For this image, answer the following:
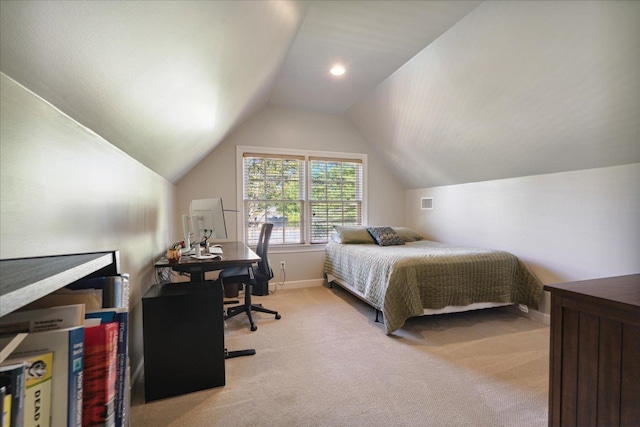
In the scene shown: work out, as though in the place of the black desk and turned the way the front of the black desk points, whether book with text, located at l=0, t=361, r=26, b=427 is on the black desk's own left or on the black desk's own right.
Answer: on the black desk's own right

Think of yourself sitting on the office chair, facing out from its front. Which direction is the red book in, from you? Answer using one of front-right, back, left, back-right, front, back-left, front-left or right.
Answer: left

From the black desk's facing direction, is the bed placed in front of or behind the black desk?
in front

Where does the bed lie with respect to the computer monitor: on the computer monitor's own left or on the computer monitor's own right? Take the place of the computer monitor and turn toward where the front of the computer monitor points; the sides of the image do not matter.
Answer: on the computer monitor's own right

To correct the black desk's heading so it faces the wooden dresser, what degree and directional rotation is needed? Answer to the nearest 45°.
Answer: approximately 45° to its right

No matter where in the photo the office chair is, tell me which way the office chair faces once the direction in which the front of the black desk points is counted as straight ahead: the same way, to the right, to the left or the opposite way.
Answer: the opposite way

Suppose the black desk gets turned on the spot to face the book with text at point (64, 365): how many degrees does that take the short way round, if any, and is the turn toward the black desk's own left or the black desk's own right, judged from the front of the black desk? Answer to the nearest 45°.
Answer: approximately 90° to the black desk's own right

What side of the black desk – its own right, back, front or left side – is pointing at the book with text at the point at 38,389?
right

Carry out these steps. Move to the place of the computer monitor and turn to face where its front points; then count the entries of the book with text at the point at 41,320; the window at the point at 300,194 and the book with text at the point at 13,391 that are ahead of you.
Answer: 1

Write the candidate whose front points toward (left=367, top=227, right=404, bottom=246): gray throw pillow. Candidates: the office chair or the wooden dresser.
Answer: the wooden dresser

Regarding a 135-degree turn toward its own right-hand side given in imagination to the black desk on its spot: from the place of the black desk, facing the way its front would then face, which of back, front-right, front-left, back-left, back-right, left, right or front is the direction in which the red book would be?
front-left

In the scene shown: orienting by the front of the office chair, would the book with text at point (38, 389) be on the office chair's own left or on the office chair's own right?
on the office chair's own left

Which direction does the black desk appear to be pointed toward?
to the viewer's right

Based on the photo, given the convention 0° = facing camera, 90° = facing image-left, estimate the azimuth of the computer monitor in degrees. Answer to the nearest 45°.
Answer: approximately 225°

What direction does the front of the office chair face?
to the viewer's left

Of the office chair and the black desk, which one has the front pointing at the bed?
the black desk
